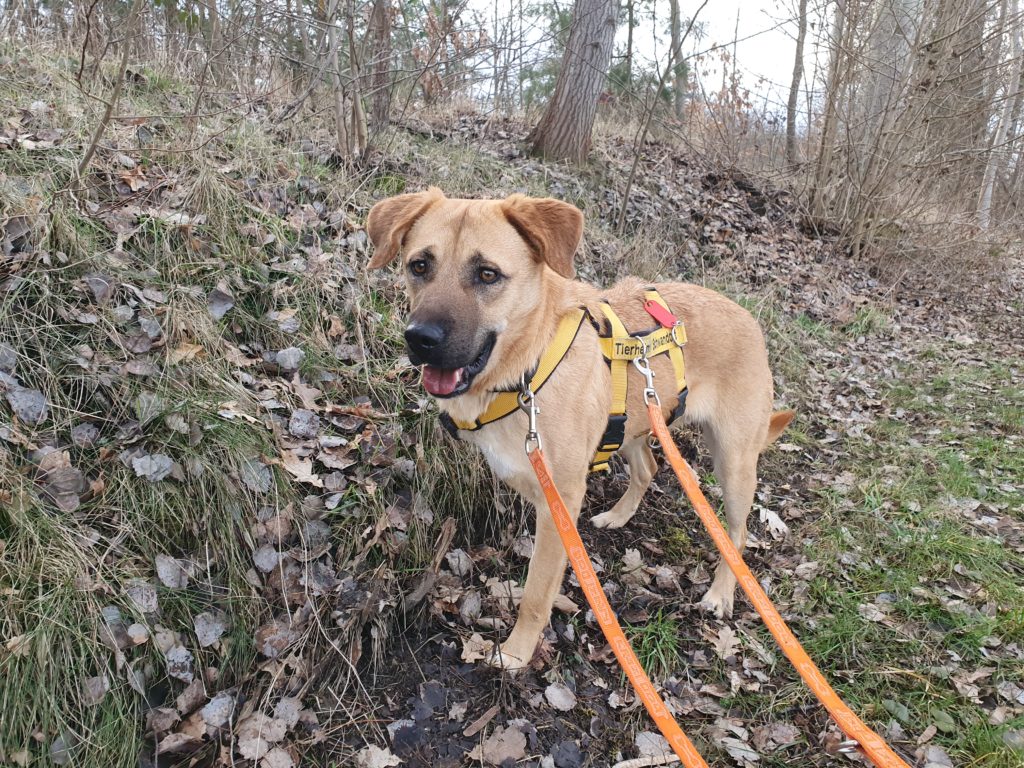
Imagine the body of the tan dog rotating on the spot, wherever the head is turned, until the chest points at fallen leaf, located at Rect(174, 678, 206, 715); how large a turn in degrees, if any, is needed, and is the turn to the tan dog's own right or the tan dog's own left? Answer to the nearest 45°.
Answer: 0° — it already faces it

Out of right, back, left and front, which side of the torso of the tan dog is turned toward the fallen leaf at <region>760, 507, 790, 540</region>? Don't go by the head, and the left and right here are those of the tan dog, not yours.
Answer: back

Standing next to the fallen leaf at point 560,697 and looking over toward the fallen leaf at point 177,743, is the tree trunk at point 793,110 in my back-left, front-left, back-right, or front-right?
back-right

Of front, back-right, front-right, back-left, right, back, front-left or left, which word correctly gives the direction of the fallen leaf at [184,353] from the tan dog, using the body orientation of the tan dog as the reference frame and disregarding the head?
front-right

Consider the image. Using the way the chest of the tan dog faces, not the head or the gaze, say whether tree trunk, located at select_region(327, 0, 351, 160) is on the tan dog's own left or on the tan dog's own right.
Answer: on the tan dog's own right

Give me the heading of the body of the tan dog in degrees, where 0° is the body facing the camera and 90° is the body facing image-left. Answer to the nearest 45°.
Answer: approximately 45°

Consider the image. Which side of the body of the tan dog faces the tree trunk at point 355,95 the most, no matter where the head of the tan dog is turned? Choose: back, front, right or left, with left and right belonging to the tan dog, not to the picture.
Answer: right
